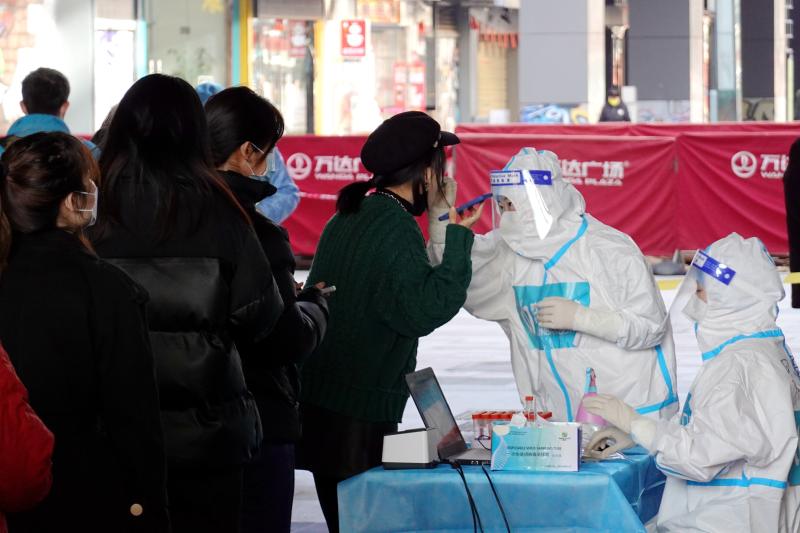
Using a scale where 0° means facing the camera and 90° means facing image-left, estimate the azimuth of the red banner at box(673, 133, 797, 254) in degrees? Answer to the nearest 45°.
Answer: approximately 0°

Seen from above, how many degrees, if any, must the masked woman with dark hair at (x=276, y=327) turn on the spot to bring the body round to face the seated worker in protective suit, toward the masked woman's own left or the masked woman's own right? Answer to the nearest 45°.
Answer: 0° — they already face them

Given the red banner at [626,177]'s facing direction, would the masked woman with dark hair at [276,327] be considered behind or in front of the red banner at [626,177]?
in front

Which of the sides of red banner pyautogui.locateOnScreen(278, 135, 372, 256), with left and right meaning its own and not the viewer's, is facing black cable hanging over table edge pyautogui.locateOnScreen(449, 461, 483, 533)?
front

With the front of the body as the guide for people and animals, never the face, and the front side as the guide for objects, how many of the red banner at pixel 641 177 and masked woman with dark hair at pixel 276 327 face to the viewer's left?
0

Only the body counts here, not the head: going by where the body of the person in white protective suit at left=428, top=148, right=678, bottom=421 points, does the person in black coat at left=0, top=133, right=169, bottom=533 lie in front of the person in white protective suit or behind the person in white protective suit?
in front

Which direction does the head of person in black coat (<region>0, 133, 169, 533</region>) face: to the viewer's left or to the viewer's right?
to the viewer's right

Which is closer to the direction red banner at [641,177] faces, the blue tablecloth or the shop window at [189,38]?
the blue tablecloth

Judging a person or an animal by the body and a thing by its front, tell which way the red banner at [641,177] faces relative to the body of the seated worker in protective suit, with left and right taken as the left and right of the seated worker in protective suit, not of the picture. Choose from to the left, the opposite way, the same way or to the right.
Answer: to the left

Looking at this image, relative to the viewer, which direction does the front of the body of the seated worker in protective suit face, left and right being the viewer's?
facing to the left of the viewer

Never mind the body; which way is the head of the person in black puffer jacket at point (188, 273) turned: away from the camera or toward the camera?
away from the camera

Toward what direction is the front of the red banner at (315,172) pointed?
toward the camera

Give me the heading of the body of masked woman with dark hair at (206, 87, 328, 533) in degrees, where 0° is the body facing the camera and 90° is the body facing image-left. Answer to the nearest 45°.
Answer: approximately 270°

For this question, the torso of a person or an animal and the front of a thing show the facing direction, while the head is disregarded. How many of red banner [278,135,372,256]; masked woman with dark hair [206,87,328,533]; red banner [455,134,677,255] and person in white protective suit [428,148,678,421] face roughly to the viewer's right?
1

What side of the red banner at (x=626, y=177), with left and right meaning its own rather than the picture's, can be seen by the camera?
front

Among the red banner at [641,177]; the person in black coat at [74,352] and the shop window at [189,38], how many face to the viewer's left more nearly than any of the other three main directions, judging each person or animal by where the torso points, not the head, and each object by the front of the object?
0

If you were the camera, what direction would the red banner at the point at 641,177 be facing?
facing the viewer
